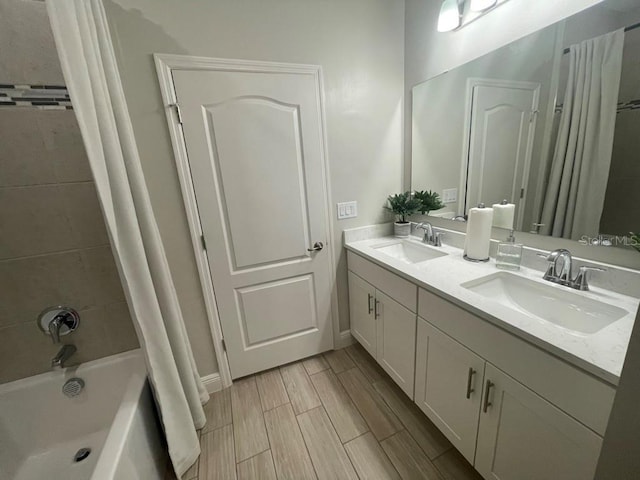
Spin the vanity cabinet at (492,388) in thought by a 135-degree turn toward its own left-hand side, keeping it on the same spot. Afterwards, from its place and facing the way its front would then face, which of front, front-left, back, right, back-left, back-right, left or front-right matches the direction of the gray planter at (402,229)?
back-left

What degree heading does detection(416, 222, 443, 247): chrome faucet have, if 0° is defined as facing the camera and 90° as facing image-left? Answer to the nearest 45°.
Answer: approximately 45°

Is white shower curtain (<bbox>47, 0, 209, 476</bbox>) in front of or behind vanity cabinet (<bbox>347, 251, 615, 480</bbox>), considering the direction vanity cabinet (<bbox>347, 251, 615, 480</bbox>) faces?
in front

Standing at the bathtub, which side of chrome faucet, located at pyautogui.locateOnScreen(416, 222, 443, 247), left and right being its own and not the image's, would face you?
front

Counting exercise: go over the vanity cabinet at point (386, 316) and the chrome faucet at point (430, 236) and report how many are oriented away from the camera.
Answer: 0

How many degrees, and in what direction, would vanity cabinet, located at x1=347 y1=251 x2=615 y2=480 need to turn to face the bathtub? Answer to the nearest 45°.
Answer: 0° — it already faces it

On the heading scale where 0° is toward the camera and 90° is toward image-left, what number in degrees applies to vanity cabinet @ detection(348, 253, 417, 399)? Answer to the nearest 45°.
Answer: approximately 45°

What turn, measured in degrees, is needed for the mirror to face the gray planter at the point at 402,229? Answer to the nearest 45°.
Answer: approximately 45° to its right
